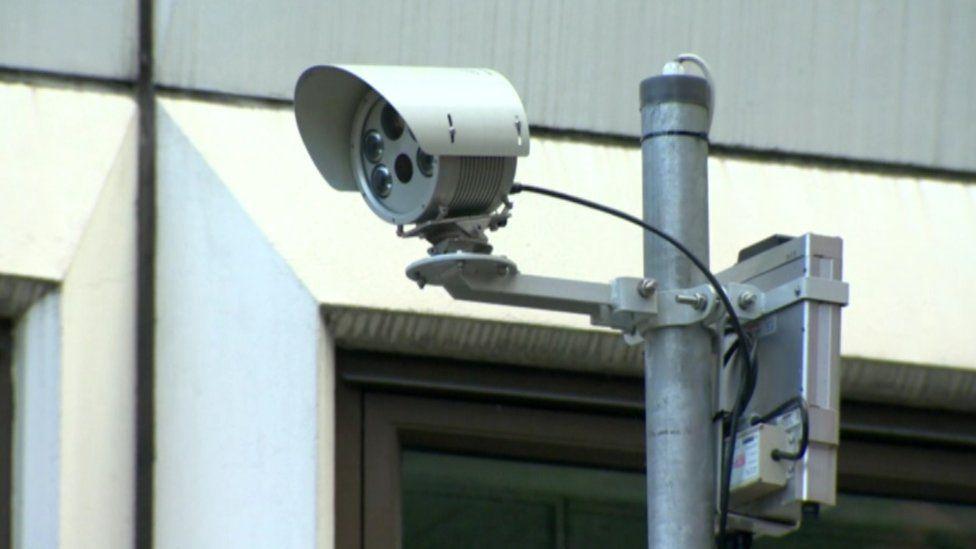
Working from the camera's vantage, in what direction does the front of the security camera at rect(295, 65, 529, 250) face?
facing the viewer and to the left of the viewer
